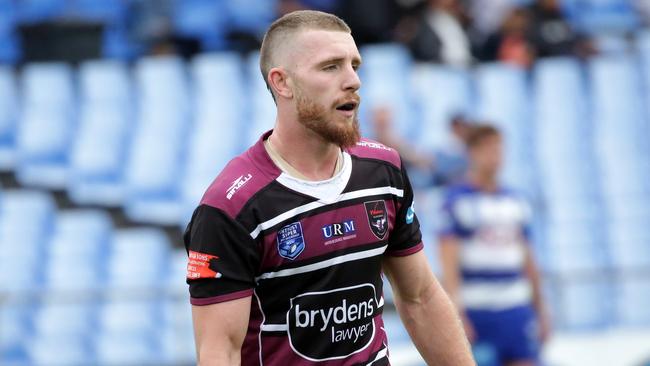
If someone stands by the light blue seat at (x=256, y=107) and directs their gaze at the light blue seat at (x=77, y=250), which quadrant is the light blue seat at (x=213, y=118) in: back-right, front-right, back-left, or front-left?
front-right

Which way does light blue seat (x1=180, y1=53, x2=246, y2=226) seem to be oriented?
toward the camera

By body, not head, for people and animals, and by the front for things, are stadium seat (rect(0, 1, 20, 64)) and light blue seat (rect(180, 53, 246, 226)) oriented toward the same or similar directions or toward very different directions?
same or similar directions

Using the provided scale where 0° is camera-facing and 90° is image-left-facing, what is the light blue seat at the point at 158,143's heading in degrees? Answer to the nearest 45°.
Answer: approximately 0°

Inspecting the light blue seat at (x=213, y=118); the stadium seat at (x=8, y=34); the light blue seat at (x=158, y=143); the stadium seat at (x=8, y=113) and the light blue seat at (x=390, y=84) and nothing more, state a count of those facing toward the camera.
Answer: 5

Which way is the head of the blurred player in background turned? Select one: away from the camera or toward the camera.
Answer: toward the camera

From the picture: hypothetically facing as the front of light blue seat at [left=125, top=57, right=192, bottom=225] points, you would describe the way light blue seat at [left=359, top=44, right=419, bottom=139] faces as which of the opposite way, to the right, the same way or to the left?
the same way

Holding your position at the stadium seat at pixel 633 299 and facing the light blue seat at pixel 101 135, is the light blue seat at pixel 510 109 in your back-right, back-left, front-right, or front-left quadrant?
front-right

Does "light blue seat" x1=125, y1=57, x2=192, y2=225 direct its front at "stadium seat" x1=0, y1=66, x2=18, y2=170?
no

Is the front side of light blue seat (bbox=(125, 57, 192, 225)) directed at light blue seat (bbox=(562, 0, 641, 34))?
no

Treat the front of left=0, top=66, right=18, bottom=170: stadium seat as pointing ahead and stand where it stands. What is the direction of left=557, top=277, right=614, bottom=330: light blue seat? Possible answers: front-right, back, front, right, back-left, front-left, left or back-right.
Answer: front-left

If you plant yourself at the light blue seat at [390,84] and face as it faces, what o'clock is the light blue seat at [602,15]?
the light blue seat at [602,15] is roughly at 8 o'clock from the light blue seat at [390,84].

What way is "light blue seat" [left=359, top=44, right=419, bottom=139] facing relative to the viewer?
toward the camera

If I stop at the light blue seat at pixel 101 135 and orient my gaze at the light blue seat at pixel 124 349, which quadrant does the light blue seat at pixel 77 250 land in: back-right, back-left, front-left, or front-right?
front-right

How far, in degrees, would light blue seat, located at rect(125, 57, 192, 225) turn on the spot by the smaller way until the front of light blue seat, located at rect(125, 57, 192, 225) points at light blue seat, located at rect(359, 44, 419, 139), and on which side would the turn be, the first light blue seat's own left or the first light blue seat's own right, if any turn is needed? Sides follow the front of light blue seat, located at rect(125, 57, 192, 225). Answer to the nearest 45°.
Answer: approximately 90° to the first light blue seat's own left

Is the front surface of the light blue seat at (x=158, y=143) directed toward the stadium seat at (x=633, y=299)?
no
